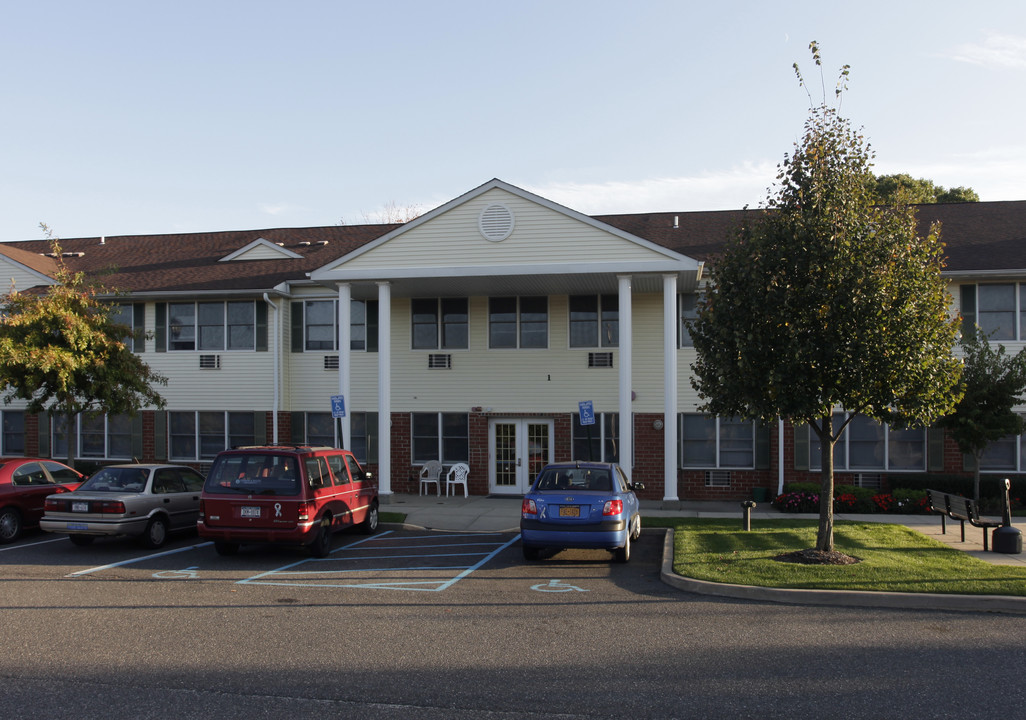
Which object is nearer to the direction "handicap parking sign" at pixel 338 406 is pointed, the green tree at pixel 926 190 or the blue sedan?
the blue sedan

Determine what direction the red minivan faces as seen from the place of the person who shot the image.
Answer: facing away from the viewer and to the right of the viewer

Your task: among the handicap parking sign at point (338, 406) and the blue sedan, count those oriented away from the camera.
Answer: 1

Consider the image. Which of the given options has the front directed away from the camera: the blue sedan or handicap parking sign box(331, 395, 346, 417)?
the blue sedan

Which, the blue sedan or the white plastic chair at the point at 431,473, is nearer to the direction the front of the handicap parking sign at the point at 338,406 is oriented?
the blue sedan

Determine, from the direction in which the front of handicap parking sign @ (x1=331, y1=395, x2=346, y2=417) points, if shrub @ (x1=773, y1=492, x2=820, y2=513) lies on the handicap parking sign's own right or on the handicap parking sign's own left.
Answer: on the handicap parking sign's own left

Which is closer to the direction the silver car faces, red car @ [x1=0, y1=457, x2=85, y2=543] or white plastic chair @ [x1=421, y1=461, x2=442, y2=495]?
the white plastic chair

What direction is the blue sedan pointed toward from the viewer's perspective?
away from the camera

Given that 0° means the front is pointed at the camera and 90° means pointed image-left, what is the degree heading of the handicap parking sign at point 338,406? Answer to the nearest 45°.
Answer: approximately 0°

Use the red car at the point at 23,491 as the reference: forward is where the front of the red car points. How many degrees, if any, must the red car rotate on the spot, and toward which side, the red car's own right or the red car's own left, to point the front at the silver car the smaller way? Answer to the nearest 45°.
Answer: approximately 90° to the red car's own right
